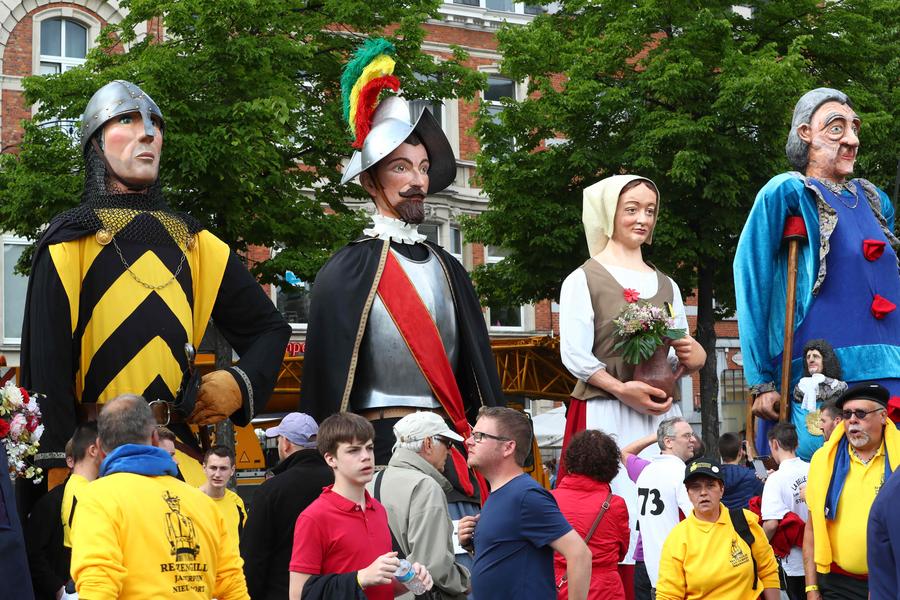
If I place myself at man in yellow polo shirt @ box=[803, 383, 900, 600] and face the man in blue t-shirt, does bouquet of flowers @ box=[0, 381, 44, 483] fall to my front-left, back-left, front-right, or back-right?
front-right

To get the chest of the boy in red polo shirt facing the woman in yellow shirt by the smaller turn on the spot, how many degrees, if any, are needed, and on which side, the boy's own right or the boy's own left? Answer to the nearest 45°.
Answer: approximately 90° to the boy's own left

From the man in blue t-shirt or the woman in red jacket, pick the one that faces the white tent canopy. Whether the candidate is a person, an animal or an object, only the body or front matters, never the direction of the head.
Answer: the woman in red jacket

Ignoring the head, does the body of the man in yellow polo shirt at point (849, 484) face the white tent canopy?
no

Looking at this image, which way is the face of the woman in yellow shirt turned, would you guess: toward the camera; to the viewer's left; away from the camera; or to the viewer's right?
toward the camera

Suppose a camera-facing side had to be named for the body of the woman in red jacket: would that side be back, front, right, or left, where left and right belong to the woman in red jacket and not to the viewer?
back

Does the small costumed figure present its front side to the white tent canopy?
no

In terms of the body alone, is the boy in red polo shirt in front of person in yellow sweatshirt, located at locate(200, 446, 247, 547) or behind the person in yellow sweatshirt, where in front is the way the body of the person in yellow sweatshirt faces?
in front

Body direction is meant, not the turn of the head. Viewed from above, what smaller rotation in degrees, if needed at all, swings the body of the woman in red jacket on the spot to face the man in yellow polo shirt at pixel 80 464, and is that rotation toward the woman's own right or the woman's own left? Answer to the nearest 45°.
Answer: approximately 135° to the woman's own left

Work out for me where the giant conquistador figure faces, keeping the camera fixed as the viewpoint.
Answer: facing the viewer and to the right of the viewer

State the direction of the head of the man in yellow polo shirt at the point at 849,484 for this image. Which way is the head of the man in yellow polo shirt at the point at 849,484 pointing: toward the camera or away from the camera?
toward the camera

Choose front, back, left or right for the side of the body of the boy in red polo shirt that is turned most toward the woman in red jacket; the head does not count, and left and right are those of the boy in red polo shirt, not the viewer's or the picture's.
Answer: left

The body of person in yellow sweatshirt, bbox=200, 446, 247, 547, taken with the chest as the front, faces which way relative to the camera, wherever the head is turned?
toward the camera

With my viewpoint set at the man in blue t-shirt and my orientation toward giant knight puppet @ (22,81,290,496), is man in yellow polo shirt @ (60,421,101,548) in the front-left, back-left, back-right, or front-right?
front-left

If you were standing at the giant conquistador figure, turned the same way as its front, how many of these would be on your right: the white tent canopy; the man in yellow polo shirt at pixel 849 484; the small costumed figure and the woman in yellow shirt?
0

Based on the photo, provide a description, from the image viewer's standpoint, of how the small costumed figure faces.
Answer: facing the viewer and to the left of the viewer

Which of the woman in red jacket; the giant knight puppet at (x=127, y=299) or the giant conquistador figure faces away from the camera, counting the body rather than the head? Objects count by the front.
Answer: the woman in red jacket
